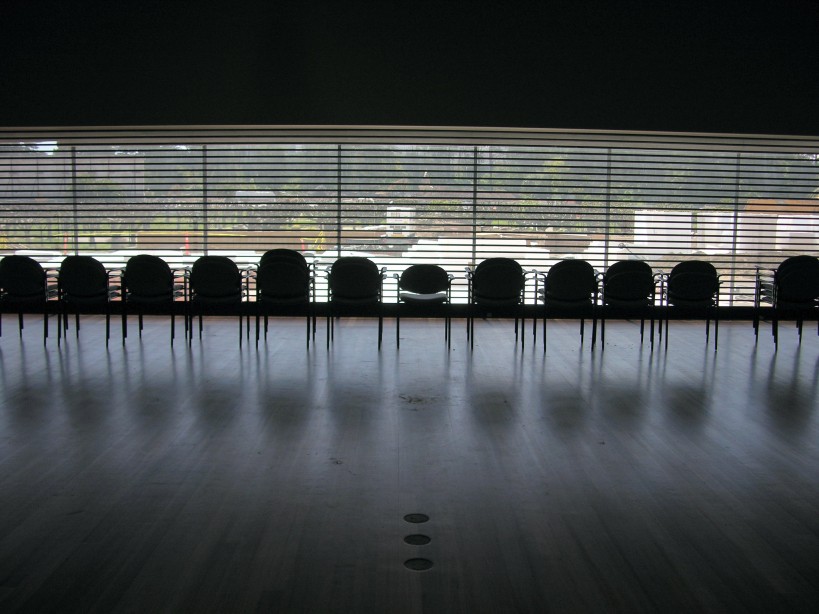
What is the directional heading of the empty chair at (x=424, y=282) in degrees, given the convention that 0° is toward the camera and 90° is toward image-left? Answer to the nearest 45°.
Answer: approximately 0°
